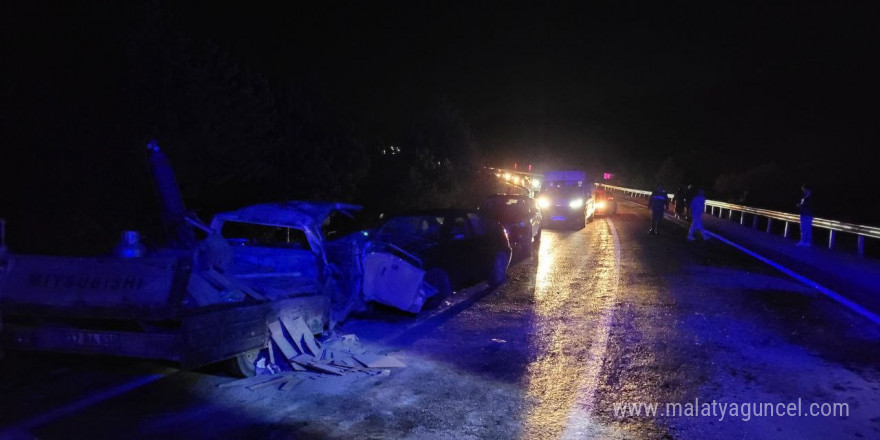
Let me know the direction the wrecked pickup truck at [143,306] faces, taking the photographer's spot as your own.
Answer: facing away from the viewer and to the right of the viewer

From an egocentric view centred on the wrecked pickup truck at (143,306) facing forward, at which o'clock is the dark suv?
The dark suv is roughly at 12 o'clock from the wrecked pickup truck.

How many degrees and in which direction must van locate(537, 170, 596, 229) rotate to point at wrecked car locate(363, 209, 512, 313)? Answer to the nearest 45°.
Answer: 0° — it already faces it

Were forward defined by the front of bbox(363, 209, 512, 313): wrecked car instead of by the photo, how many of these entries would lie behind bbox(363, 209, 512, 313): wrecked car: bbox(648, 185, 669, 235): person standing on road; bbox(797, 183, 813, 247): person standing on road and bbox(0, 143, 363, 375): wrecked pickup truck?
2

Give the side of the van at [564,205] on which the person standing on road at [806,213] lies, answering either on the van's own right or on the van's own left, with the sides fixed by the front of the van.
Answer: on the van's own left

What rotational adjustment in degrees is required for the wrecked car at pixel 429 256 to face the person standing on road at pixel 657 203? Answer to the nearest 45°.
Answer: approximately 180°

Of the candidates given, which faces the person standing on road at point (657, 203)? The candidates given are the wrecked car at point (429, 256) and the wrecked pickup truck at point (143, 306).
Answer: the wrecked pickup truck at point (143, 306)

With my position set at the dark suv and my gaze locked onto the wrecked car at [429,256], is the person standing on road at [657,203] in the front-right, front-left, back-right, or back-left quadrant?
back-left

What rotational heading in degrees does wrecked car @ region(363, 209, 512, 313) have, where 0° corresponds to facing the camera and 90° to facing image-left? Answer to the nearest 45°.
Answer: approximately 45°
